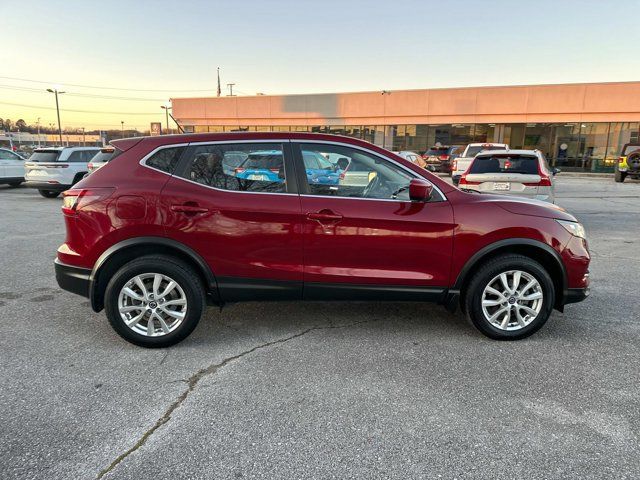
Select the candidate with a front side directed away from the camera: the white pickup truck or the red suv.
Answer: the white pickup truck

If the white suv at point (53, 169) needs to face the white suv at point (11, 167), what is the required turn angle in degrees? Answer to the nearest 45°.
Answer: approximately 45° to its left

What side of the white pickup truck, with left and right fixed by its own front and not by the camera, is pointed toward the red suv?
back

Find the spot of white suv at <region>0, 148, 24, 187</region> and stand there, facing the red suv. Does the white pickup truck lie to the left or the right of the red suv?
left

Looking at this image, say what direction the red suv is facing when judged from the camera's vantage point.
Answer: facing to the right of the viewer

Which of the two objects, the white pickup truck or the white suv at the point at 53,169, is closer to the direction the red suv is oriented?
the white pickup truck

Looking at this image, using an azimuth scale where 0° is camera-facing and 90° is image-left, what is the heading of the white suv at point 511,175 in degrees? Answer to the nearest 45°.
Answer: approximately 180°

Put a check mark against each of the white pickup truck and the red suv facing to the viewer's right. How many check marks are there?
1

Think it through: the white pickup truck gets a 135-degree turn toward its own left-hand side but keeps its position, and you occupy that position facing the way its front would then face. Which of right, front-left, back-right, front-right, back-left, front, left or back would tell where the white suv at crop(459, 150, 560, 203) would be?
front-left

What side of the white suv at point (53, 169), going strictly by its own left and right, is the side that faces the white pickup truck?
right

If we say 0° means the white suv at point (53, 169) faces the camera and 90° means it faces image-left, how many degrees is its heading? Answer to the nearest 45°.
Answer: approximately 225°

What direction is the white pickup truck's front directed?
away from the camera
